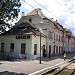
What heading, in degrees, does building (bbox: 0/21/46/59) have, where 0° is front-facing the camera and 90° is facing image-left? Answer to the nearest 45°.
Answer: approximately 45°
